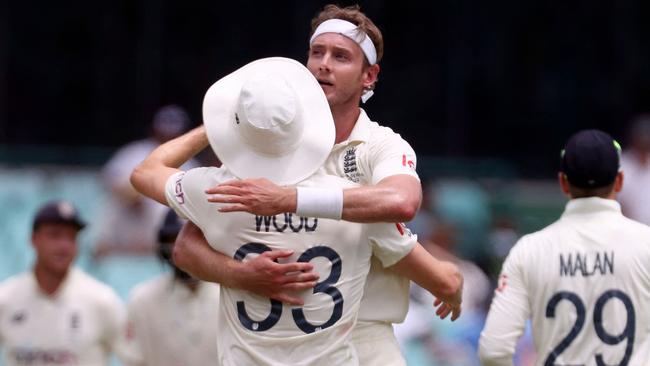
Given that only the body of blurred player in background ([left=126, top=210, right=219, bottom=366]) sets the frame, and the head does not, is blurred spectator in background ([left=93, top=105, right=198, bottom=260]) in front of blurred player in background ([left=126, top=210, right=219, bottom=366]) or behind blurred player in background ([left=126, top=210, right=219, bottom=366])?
behind

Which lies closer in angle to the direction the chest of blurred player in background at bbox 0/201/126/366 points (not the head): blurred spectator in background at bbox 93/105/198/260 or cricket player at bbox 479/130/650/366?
the cricket player

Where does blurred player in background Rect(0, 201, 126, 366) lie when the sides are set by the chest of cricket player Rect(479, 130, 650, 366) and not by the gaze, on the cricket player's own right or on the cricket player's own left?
on the cricket player's own left

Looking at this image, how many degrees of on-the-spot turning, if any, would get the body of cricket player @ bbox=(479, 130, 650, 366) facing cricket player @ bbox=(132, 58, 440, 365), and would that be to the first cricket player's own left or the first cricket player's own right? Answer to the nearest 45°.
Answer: approximately 135° to the first cricket player's own left

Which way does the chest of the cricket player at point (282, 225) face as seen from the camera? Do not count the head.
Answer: away from the camera

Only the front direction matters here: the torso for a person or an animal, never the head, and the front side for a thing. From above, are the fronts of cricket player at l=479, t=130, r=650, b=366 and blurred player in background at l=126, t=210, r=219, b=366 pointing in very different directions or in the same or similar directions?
very different directions

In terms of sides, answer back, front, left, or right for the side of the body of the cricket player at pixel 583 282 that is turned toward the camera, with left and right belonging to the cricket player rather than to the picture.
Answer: back

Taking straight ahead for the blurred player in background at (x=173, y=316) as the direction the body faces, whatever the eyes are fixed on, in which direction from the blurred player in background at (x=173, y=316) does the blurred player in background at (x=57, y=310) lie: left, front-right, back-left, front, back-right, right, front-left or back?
back-right

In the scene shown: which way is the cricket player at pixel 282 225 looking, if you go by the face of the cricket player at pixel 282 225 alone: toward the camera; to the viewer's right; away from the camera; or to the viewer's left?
away from the camera

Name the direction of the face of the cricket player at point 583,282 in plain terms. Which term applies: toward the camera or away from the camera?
away from the camera

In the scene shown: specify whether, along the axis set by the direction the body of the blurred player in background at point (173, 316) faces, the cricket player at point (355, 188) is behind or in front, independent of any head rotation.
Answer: in front

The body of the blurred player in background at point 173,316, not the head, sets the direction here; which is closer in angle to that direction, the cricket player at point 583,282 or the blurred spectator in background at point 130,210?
the cricket player

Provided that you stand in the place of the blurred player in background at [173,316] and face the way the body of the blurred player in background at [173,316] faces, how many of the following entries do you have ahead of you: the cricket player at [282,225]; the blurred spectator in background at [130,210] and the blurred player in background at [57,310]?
1

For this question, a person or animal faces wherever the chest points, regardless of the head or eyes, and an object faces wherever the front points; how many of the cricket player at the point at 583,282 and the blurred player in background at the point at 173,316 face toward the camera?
1

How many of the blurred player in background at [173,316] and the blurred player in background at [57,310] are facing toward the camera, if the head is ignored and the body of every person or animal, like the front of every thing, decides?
2
